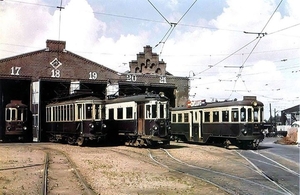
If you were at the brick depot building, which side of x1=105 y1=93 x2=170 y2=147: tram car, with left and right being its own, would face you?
back

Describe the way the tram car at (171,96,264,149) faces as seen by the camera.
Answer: facing the viewer and to the right of the viewer

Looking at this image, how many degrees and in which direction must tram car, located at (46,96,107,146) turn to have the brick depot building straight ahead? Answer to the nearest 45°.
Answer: approximately 135° to its left

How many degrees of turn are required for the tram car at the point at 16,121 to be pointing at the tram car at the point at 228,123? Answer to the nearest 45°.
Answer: approximately 45° to its left

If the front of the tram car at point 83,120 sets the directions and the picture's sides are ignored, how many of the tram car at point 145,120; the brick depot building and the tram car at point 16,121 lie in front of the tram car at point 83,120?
1

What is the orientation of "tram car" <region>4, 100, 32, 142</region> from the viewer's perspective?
toward the camera

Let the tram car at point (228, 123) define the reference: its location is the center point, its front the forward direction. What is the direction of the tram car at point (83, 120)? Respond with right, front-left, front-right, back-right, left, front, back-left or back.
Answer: back-right

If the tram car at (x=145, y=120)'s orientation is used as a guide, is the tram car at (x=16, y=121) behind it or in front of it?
behind
